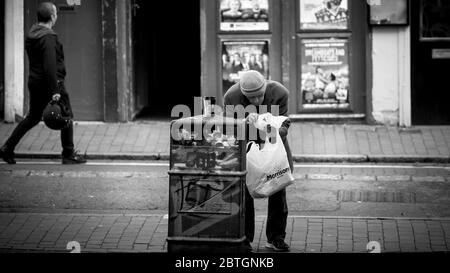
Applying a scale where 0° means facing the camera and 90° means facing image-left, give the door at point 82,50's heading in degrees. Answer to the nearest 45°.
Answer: approximately 0°

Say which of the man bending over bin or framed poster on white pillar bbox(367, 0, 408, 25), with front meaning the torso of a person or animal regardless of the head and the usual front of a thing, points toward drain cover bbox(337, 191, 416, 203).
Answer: the framed poster on white pillar

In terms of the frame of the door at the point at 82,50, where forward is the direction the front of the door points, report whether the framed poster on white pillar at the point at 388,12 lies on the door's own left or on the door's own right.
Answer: on the door's own left

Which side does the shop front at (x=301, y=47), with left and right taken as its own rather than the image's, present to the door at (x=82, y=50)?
right

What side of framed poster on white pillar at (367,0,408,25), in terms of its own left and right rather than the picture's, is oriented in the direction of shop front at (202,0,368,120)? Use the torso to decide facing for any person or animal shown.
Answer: right

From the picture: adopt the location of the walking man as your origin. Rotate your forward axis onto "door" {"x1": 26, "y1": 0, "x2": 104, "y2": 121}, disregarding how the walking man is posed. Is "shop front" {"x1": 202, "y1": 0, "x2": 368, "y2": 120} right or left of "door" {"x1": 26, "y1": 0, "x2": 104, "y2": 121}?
right

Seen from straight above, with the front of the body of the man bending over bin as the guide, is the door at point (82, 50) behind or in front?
behind

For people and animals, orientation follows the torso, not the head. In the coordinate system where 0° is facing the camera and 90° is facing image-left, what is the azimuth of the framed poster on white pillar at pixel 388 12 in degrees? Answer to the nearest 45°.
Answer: approximately 0°
